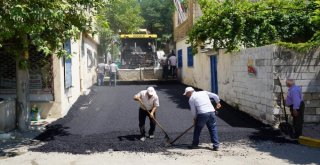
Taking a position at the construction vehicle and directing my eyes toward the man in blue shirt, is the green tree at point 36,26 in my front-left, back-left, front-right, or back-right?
front-right

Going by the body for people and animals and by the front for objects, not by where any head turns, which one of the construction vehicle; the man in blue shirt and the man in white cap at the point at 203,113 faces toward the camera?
the construction vehicle

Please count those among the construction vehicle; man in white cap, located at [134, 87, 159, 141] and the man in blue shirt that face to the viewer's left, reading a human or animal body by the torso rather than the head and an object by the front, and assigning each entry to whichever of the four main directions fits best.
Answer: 1

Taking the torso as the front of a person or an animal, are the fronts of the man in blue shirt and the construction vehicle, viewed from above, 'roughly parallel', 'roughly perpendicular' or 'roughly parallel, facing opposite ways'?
roughly perpendicular

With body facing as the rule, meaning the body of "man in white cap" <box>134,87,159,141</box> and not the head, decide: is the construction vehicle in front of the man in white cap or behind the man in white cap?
behind

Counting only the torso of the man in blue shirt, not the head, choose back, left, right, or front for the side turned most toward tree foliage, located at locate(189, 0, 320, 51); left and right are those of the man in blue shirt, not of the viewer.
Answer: right

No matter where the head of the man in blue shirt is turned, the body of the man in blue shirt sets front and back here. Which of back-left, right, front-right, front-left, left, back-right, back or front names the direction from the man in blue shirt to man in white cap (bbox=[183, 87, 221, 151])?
front-left

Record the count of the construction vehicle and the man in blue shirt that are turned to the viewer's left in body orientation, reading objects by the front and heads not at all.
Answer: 1

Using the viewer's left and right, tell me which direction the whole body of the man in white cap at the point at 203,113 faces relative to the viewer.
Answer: facing away from the viewer and to the left of the viewer

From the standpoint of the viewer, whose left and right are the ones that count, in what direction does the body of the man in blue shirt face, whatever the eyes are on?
facing to the left of the viewer

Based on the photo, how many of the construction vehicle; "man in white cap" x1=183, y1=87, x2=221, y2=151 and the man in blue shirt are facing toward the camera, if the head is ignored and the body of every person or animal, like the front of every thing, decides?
0

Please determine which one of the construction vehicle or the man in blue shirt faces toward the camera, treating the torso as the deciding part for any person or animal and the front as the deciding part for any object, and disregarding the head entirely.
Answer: the construction vehicle

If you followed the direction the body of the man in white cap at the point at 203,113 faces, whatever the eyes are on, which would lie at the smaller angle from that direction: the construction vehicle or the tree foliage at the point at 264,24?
the construction vehicle
